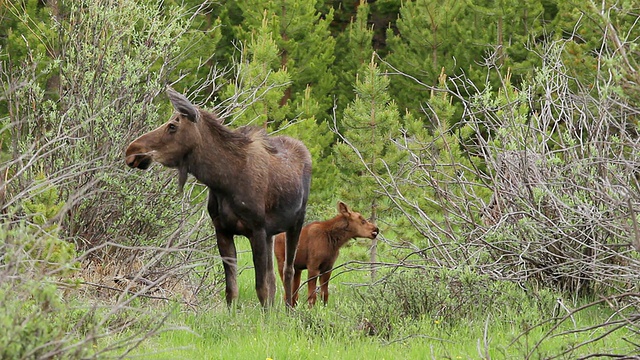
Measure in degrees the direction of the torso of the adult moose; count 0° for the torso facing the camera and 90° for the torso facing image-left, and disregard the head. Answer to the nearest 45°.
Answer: approximately 45°

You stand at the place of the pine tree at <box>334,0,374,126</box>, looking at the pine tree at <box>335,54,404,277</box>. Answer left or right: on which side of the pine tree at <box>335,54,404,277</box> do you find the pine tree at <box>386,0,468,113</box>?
left

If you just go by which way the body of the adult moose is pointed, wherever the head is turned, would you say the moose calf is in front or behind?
behind

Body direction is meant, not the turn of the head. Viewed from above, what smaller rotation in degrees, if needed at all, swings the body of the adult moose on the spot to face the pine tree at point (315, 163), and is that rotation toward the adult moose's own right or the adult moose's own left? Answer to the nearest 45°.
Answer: approximately 135° to the adult moose's own right

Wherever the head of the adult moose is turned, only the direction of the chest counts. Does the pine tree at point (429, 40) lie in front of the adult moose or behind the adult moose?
behind

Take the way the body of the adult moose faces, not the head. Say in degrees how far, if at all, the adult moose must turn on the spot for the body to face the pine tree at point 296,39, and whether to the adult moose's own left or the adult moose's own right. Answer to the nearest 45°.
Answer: approximately 135° to the adult moose's own right
